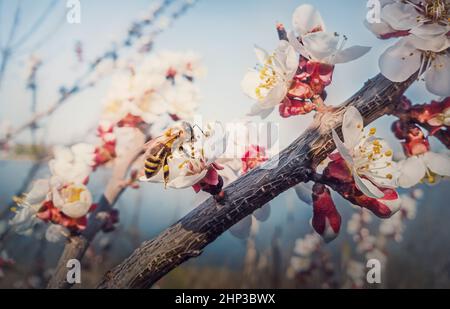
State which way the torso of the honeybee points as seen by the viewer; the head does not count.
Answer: to the viewer's right
